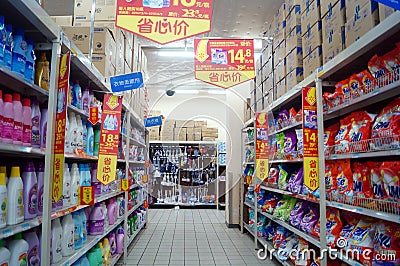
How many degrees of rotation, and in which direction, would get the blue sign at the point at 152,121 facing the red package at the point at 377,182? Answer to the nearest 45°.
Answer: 0° — it already faces it

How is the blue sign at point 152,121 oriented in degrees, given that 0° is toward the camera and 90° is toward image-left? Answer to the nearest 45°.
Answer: approximately 0°

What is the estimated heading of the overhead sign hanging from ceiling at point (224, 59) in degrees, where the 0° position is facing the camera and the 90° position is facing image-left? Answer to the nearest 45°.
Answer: approximately 0°

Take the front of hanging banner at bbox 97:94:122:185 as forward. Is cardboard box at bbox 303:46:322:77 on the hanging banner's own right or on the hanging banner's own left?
on the hanging banner's own left

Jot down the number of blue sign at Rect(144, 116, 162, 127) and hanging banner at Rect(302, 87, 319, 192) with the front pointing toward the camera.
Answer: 2

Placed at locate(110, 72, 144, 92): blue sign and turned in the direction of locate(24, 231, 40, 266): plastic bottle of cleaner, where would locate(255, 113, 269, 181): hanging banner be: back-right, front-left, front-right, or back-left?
back-left
